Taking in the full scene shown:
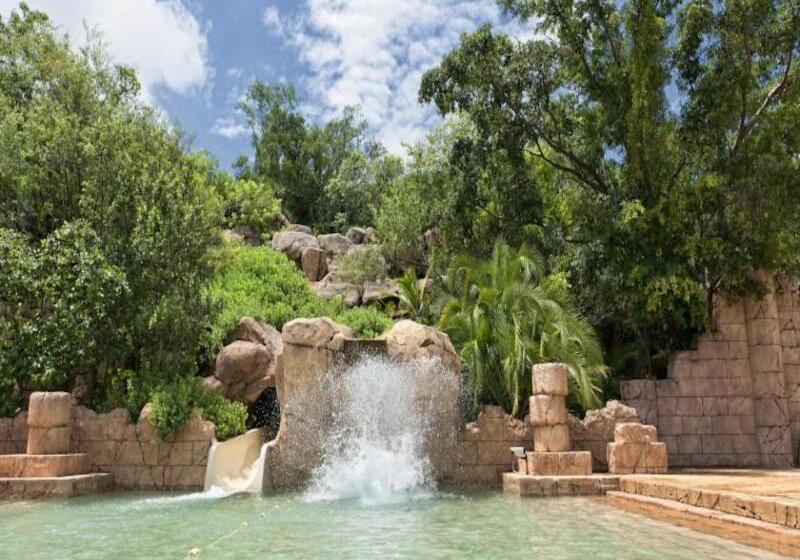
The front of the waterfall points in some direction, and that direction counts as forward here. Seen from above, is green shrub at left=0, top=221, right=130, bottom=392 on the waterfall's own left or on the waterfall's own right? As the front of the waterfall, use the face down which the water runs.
on the waterfall's own right

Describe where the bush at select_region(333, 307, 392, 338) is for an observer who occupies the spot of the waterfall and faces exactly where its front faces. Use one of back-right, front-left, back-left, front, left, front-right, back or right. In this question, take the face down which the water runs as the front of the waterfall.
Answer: back

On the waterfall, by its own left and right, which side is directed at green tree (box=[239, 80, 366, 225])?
back

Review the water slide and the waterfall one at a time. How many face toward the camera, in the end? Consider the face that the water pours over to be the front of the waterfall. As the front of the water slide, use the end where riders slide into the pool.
2

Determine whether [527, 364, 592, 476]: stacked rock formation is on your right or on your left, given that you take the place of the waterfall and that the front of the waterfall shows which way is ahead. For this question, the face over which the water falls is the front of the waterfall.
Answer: on your left

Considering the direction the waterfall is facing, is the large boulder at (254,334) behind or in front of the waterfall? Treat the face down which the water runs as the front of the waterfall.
behind

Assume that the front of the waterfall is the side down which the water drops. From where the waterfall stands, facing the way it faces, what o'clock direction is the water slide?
The water slide is roughly at 3 o'clock from the waterfall.

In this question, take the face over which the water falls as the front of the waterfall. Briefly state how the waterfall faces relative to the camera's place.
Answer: facing the viewer

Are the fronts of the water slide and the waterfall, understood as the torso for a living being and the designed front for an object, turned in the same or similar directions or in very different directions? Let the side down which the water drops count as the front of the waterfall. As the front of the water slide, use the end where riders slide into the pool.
same or similar directions

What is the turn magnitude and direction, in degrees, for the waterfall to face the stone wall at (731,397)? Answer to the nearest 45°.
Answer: approximately 90° to its left

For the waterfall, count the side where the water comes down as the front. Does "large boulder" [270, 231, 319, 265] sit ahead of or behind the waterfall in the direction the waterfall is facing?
behind

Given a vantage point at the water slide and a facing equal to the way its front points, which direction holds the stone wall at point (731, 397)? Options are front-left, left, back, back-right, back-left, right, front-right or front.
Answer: left

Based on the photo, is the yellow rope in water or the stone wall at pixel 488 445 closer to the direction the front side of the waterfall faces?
the yellow rope in water

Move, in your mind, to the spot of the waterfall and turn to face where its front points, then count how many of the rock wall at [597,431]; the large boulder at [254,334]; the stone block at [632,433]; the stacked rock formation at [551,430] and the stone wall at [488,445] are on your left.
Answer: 4

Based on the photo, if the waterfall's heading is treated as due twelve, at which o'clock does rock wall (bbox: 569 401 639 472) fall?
The rock wall is roughly at 9 o'clock from the waterfall.

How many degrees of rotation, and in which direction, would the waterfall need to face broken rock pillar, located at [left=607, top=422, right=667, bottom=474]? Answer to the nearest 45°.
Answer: approximately 90° to its left

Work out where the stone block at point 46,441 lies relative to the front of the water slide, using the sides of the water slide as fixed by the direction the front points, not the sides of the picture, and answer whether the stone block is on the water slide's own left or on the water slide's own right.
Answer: on the water slide's own right

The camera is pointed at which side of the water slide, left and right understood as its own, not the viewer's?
front
